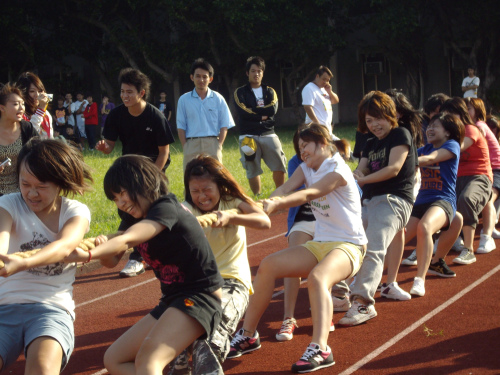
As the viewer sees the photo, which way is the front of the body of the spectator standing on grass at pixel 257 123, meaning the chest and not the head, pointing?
toward the camera

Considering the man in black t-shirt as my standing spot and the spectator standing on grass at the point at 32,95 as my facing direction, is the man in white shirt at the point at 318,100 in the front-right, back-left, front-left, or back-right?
back-right

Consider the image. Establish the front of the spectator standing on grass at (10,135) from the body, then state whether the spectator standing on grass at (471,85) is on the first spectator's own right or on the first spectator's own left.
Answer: on the first spectator's own left

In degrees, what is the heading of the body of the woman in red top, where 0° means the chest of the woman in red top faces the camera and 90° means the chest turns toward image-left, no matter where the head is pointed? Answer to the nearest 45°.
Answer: approximately 90°

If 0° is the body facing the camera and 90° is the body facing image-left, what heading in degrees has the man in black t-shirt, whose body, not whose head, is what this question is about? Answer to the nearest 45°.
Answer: approximately 45°

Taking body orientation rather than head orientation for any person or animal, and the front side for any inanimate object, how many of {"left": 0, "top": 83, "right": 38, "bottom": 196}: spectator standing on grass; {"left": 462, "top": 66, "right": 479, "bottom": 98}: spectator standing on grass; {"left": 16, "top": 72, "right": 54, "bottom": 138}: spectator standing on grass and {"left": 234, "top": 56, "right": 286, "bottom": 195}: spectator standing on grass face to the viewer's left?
0

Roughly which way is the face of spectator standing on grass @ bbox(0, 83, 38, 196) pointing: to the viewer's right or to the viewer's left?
to the viewer's right

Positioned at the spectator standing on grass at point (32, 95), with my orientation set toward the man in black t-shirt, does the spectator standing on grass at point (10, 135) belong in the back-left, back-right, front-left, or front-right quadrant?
back-right

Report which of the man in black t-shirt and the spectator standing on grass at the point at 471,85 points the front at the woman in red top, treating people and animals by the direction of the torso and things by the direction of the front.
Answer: the spectator standing on grass

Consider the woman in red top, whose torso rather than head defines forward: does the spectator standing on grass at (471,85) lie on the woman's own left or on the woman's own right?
on the woman's own right

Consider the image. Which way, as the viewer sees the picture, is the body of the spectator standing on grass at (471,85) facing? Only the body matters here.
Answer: toward the camera

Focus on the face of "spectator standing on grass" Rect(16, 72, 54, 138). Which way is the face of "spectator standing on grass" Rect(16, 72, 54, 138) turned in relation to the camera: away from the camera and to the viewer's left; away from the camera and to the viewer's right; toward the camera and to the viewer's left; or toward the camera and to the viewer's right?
toward the camera and to the viewer's right

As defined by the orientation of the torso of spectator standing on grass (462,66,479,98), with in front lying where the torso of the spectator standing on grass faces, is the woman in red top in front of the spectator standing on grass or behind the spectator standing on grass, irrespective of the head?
in front

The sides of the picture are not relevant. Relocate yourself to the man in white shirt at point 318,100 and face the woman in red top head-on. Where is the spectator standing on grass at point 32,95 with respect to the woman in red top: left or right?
right

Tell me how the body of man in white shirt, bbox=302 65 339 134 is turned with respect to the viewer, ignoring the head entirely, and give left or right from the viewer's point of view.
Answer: facing the viewer and to the right of the viewer
